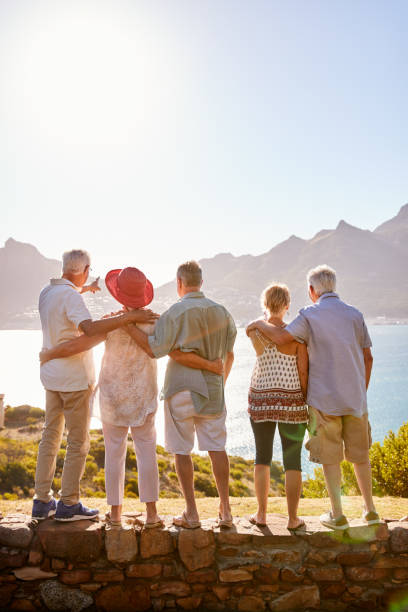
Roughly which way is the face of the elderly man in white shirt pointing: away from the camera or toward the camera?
away from the camera

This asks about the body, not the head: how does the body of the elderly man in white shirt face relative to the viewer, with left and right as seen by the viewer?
facing away from the viewer and to the right of the viewer

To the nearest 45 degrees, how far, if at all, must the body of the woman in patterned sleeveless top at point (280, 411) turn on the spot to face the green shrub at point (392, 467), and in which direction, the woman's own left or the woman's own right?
0° — they already face it

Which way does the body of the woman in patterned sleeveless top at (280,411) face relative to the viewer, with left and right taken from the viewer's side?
facing away from the viewer

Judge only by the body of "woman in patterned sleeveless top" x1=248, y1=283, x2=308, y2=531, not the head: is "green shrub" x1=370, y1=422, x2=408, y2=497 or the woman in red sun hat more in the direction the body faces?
the green shrub

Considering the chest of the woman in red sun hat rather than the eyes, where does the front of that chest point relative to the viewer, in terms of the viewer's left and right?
facing away from the viewer

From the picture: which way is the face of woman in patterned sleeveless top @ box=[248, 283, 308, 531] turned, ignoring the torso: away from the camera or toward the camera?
away from the camera

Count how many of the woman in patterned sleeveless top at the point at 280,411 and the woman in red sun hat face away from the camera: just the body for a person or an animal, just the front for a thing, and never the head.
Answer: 2
